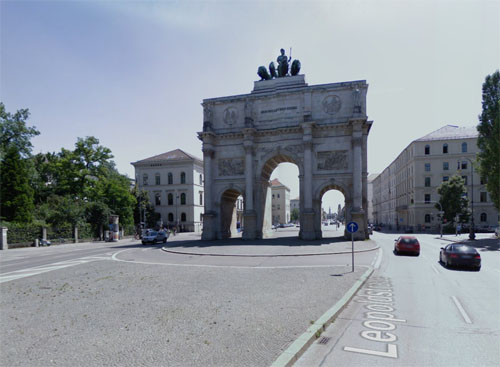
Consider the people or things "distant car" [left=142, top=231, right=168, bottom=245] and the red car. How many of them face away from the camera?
1

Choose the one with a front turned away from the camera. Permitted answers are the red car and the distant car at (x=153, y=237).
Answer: the red car

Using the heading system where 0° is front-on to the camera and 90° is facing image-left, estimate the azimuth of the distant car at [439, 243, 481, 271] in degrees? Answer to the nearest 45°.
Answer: approximately 135°

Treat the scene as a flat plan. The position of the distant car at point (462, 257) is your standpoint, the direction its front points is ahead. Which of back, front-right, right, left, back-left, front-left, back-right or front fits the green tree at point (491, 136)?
front-right

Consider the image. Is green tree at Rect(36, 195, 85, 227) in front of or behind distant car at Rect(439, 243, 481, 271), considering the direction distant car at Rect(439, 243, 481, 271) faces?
in front

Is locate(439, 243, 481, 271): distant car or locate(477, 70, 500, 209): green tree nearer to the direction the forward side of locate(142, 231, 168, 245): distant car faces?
the distant car

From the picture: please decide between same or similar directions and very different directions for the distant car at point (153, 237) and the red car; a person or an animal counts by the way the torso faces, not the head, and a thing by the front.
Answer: very different directions

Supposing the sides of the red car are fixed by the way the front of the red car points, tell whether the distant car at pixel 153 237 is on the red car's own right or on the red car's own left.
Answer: on the red car's own left

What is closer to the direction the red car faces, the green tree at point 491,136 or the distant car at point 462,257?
the green tree

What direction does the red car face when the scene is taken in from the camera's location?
facing away from the viewer

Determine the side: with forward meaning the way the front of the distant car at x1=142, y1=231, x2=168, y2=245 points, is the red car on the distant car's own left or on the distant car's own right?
on the distant car's own left

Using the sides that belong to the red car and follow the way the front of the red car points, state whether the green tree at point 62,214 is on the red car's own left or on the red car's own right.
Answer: on the red car's own left

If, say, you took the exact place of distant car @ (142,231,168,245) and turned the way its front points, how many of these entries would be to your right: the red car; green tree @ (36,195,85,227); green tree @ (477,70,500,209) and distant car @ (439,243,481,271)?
1

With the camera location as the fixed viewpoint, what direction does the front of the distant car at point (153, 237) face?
facing the viewer and to the left of the viewer
